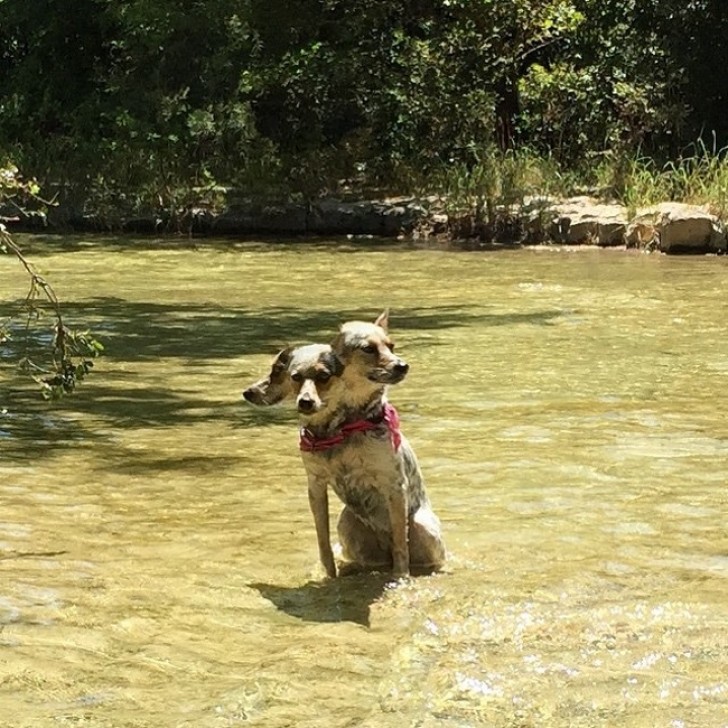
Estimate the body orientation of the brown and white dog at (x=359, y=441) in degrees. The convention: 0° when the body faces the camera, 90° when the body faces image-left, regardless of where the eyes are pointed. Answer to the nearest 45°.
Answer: approximately 45°
